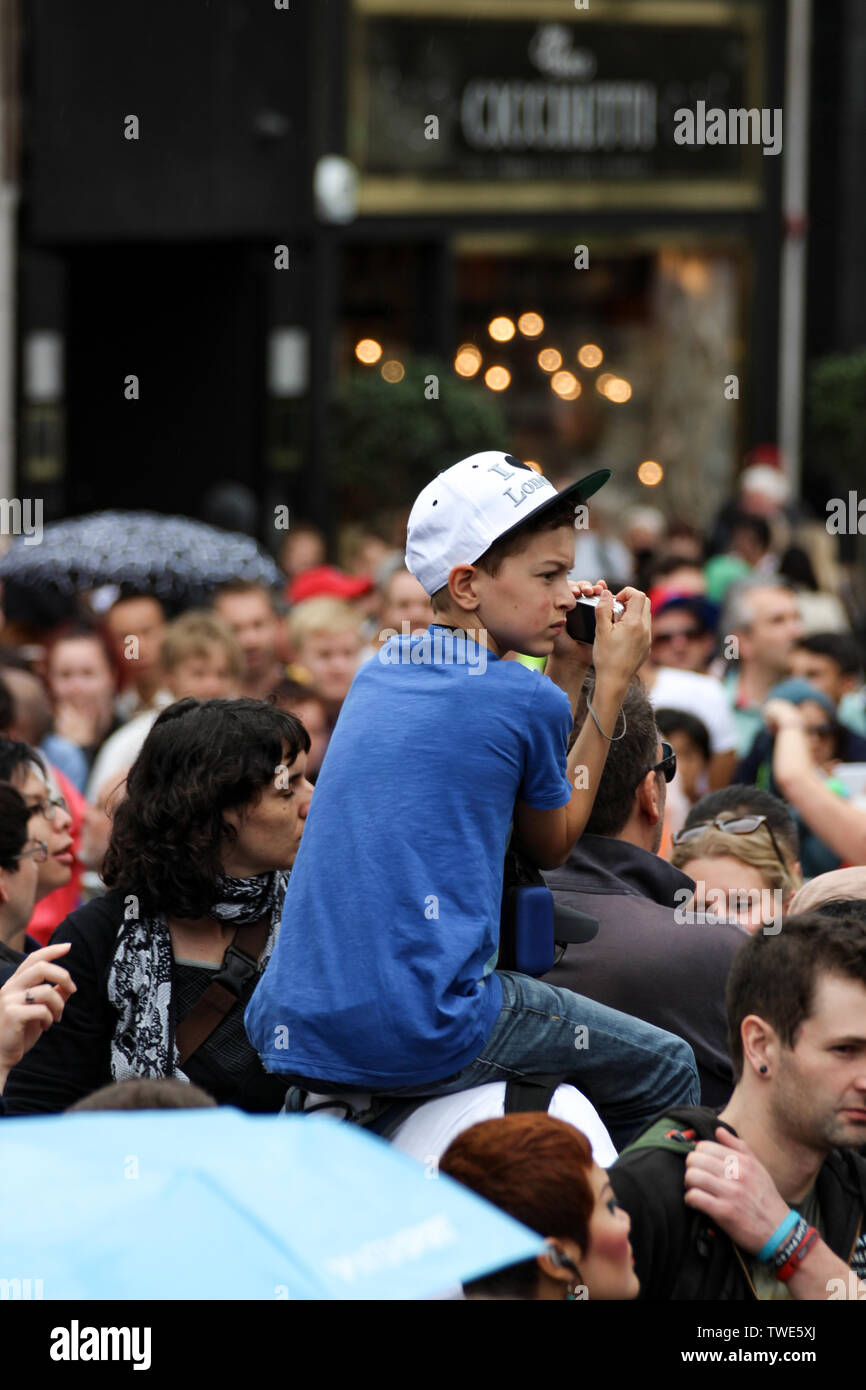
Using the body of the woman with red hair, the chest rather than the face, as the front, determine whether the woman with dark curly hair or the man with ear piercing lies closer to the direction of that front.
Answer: the man with ear piercing

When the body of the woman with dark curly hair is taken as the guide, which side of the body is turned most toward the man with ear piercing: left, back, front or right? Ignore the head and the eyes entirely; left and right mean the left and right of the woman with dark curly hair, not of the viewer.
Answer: front

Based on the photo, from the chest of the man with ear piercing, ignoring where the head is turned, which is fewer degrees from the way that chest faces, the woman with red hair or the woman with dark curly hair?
the woman with red hair

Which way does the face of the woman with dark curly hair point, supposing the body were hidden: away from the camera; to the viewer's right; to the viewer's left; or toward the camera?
to the viewer's right

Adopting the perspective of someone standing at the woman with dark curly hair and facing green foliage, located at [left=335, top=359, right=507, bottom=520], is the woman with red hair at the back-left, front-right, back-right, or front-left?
back-right

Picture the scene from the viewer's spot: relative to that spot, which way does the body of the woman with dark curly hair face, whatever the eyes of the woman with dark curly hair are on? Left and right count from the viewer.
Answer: facing the viewer and to the right of the viewer

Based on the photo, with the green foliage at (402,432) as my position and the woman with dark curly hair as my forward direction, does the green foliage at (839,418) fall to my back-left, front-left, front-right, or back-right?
back-left

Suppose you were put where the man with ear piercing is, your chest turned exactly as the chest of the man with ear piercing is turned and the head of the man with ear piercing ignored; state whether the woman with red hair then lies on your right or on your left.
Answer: on your right

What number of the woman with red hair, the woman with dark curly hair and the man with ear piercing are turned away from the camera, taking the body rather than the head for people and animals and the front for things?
0

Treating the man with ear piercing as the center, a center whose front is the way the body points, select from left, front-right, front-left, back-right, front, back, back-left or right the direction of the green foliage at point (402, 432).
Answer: back-left

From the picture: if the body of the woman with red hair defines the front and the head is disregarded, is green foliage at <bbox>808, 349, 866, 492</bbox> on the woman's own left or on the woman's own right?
on the woman's own left

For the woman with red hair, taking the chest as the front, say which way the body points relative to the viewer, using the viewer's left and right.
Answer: facing to the right of the viewer
